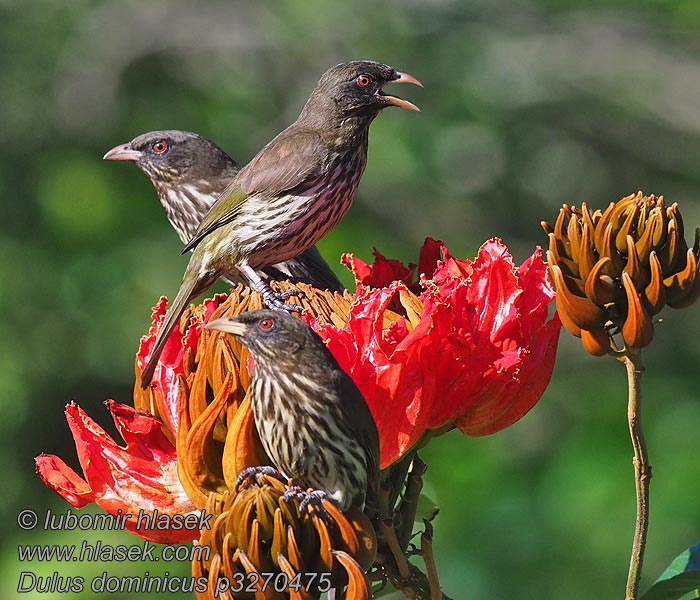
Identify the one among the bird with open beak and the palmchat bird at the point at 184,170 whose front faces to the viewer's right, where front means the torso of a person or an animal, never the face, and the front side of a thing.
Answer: the bird with open beak

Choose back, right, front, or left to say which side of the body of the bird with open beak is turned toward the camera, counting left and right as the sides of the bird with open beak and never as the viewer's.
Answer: right

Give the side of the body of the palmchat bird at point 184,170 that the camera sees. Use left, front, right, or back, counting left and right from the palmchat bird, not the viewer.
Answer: left

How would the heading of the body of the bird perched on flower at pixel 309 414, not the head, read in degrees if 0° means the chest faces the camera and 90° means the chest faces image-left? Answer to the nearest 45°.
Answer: approximately 45°

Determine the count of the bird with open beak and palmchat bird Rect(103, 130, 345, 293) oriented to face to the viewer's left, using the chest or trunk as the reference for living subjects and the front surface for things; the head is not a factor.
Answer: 1

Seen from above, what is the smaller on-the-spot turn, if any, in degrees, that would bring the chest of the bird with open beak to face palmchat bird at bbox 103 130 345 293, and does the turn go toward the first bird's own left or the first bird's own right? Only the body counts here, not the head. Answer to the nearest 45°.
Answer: approximately 135° to the first bird's own left

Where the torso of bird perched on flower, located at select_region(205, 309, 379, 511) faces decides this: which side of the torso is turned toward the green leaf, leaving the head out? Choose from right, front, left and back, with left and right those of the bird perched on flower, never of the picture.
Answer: back
